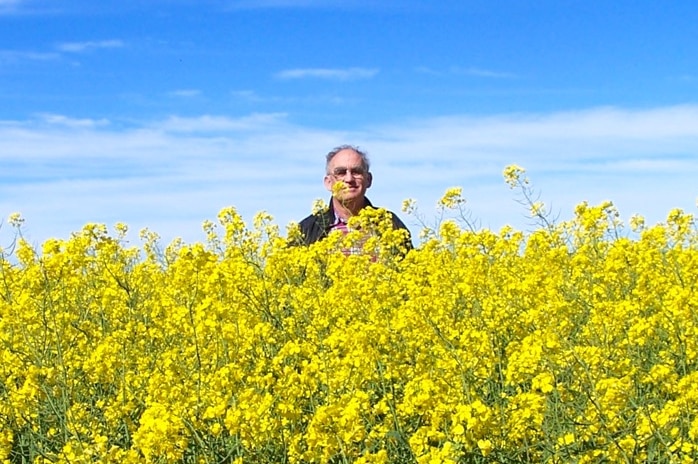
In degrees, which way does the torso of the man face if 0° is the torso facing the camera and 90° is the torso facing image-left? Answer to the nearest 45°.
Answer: approximately 0°
